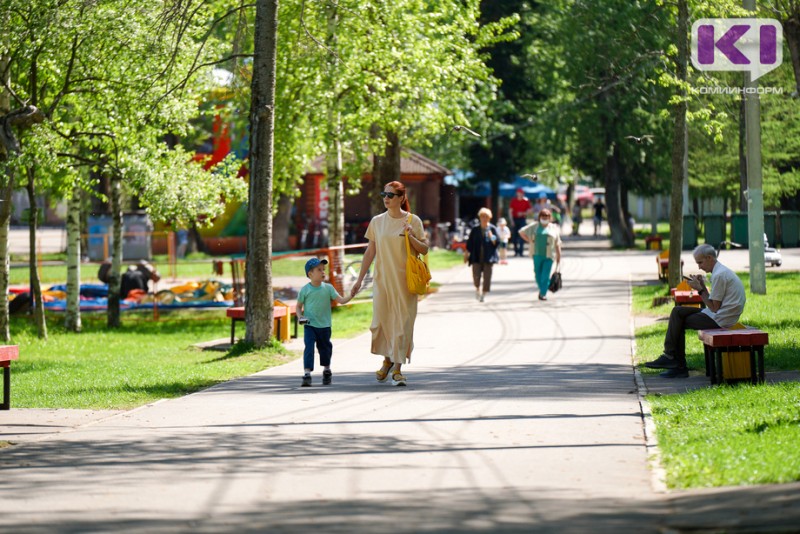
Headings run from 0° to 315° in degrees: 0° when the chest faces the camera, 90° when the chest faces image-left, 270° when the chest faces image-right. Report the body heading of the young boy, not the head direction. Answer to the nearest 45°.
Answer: approximately 0°

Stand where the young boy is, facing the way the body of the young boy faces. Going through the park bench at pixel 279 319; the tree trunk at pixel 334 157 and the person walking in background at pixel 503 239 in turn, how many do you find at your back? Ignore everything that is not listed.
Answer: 3

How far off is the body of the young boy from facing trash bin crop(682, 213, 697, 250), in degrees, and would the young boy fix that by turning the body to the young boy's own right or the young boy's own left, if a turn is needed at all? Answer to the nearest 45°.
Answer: approximately 135° to the young boy's own left

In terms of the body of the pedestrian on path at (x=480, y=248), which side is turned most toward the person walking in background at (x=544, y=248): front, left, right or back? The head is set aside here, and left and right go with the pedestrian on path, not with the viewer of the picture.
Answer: left

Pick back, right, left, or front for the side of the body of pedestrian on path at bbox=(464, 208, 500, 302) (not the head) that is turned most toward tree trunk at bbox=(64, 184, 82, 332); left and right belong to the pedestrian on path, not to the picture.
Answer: right

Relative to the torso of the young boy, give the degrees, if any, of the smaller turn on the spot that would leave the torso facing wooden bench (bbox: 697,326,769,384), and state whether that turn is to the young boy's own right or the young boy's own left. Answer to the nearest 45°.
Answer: approximately 90° to the young boy's own left

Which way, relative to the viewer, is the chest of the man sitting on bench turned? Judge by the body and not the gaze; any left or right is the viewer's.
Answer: facing to the left of the viewer

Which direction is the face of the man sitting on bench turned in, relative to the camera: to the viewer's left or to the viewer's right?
to the viewer's left
